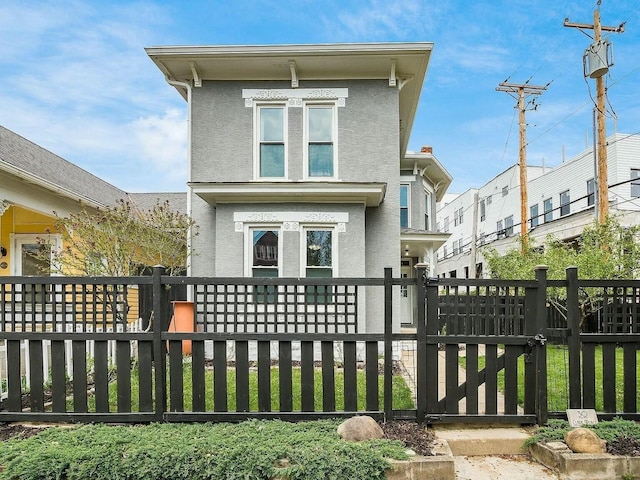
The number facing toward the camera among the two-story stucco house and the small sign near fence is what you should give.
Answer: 2

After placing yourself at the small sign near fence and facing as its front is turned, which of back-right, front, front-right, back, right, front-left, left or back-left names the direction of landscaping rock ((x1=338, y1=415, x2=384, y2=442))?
front-right

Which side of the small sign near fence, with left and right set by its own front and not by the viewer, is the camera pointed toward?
front

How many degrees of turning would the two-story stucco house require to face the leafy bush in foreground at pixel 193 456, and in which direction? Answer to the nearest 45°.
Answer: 0° — it already faces it

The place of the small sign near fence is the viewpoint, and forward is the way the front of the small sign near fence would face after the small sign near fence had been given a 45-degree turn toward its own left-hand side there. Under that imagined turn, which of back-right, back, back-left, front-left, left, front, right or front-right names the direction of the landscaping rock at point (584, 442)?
front-right

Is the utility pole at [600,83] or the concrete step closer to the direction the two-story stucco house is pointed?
the concrete step

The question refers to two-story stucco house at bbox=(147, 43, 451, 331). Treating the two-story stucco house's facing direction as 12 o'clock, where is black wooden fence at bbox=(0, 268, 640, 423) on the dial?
The black wooden fence is roughly at 12 o'clock from the two-story stucco house.
